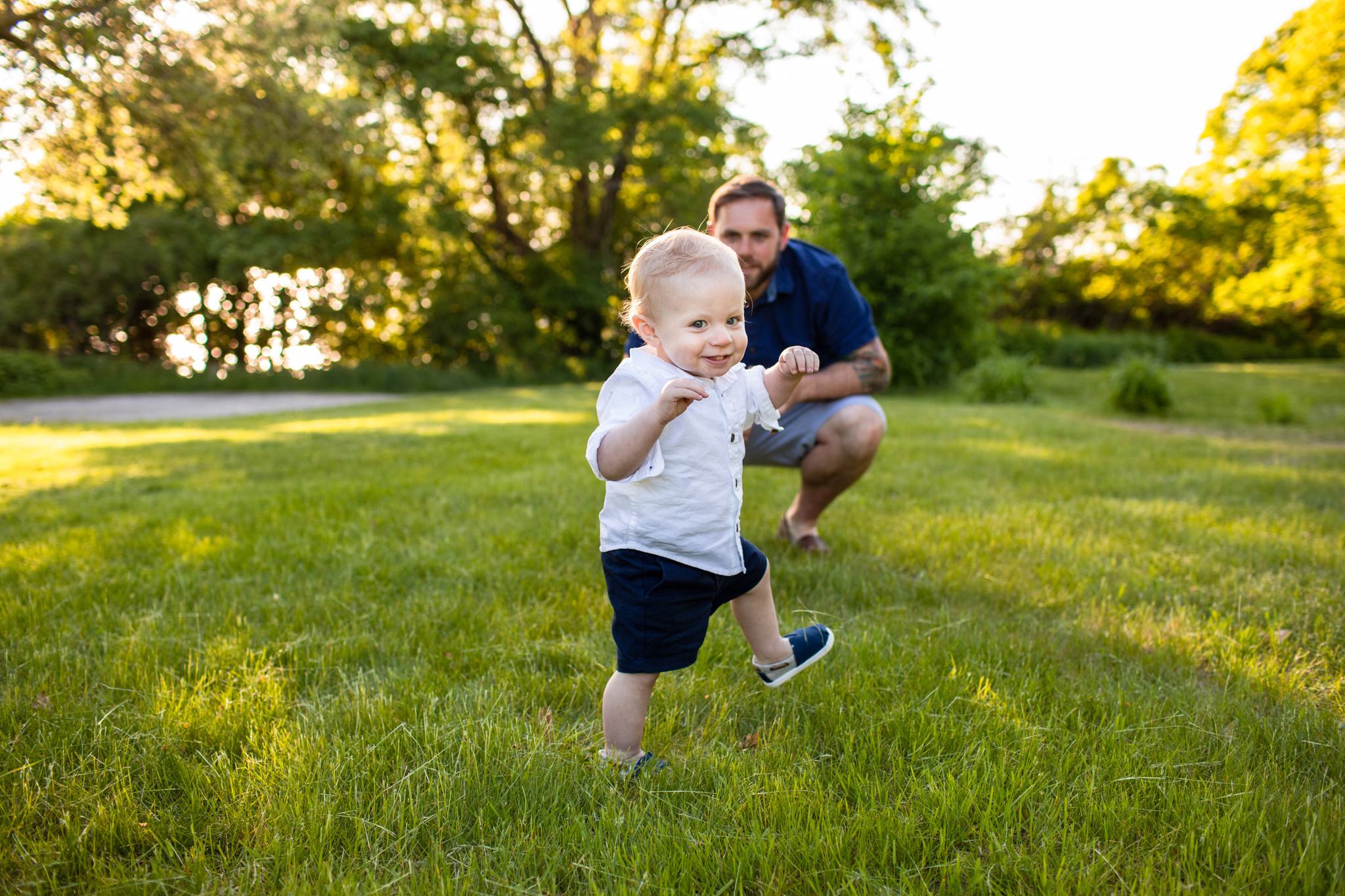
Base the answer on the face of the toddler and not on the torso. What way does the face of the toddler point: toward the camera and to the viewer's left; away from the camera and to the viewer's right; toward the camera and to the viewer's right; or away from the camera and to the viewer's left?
toward the camera and to the viewer's right

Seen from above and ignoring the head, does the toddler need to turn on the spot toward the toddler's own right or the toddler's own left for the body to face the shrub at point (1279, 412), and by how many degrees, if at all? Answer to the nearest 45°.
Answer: approximately 90° to the toddler's own left

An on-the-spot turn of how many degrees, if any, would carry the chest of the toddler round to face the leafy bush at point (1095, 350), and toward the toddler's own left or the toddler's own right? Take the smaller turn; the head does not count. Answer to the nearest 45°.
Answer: approximately 90° to the toddler's own left

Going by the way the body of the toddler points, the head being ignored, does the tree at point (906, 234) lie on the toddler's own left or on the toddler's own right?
on the toddler's own left

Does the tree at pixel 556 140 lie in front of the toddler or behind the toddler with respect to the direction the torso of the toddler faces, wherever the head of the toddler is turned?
behind

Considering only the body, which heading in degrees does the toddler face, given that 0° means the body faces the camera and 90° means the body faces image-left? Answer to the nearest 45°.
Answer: approximately 315°

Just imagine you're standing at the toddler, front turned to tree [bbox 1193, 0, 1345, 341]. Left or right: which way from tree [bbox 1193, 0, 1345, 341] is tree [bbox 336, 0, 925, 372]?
left

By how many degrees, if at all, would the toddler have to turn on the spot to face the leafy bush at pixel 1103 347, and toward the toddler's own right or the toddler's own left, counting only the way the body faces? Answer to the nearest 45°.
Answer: approximately 90° to the toddler's own left

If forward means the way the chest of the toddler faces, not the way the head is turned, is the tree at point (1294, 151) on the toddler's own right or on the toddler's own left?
on the toddler's own left
